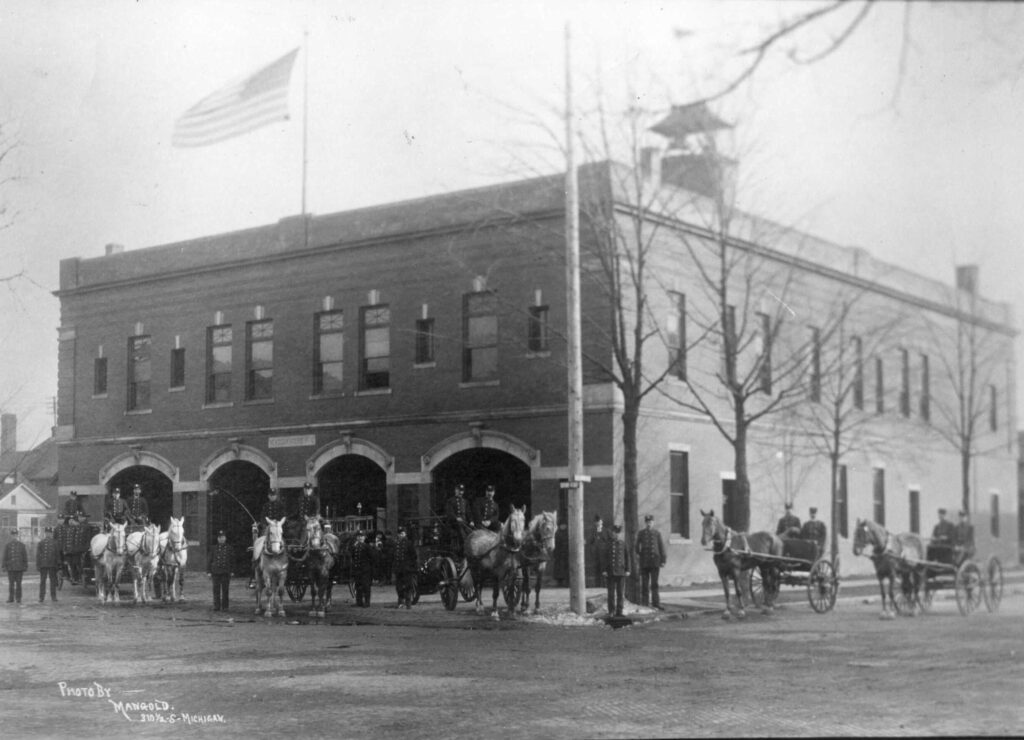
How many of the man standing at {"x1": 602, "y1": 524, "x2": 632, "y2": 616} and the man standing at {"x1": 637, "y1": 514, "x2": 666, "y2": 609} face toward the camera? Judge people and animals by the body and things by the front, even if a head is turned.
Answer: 2

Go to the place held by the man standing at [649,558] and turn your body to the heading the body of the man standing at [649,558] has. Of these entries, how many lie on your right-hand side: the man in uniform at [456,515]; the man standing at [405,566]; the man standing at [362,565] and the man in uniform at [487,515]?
4

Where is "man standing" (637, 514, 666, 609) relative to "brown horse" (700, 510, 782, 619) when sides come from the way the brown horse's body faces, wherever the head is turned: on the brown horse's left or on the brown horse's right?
on the brown horse's right

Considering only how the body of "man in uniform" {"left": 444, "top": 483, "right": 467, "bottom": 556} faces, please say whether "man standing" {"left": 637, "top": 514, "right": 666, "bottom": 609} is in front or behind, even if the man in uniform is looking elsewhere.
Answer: in front

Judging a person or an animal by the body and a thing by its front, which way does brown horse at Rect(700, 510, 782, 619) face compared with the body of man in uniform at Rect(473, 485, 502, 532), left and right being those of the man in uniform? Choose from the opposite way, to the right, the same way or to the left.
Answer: to the right

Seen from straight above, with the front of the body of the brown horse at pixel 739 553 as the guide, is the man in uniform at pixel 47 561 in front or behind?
in front

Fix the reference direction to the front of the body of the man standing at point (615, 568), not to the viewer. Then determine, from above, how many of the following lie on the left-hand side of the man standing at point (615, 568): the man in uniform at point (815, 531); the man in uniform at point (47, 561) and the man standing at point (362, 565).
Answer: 1
